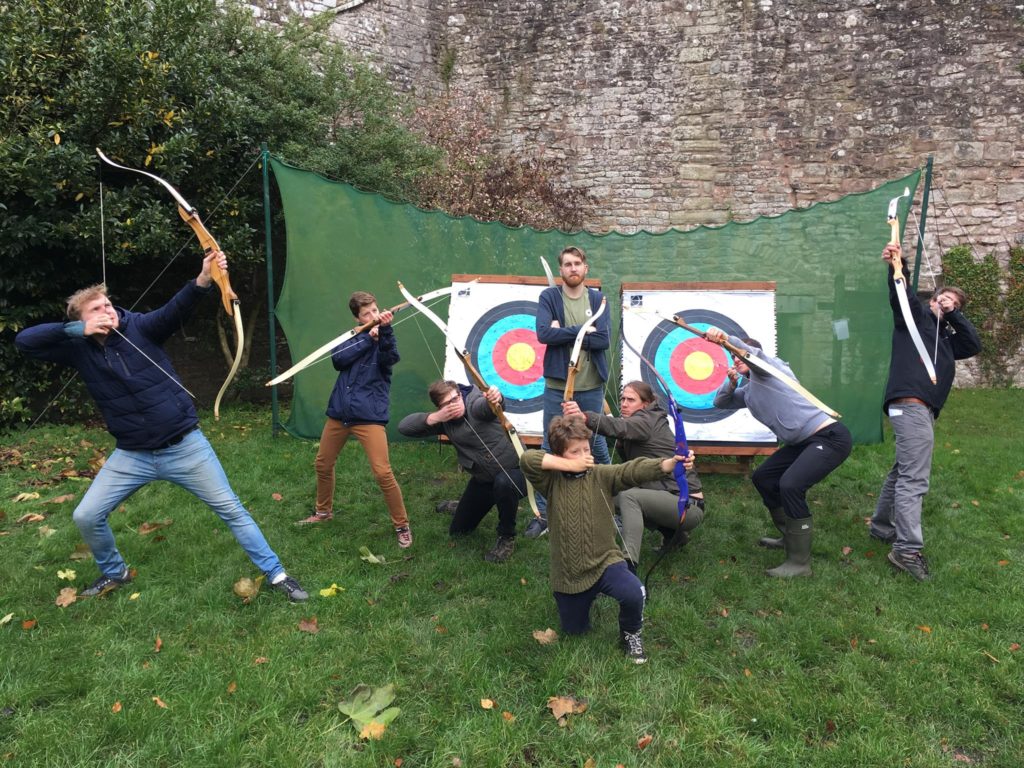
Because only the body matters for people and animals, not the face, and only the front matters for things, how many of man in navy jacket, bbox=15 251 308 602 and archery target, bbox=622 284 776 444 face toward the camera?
2

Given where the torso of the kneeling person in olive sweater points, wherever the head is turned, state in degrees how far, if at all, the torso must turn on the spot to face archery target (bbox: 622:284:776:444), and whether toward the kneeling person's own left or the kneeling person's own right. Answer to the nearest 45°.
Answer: approximately 180°

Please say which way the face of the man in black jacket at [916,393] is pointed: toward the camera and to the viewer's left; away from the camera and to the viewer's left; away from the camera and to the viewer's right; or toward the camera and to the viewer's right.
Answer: toward the camera and to the viewer's left

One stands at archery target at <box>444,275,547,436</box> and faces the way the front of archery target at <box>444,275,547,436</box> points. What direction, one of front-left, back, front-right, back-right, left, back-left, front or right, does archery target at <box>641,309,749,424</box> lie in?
left

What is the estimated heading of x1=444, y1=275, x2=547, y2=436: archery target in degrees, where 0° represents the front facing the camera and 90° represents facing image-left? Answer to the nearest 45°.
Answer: approximately 0°

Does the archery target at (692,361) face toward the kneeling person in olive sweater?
yes

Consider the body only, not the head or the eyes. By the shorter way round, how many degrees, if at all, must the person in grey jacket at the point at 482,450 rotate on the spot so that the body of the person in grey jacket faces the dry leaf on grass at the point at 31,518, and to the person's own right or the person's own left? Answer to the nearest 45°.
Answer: approximately 90° to the person's own right

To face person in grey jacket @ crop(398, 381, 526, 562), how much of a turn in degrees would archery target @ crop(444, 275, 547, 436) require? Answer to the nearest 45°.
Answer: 0° — it already faces them

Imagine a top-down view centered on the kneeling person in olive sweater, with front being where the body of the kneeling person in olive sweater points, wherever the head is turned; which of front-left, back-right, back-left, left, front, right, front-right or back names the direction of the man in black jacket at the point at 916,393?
back-left

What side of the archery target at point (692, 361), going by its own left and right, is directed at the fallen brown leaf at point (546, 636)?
front
